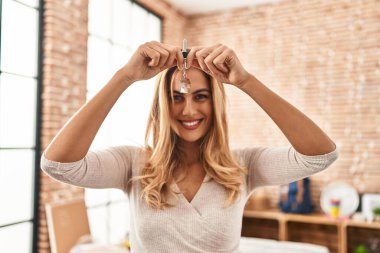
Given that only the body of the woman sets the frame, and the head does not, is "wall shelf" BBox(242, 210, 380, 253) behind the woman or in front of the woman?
behind

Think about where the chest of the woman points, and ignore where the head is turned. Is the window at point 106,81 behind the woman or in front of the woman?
behind

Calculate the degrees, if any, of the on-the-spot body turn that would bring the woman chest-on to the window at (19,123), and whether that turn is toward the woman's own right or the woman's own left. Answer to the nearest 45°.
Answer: approximately 135° to the woman's own right

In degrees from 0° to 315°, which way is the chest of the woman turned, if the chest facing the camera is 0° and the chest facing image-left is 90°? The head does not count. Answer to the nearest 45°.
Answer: approximately 0°

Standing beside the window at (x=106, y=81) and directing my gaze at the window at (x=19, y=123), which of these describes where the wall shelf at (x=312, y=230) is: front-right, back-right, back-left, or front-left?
back-left

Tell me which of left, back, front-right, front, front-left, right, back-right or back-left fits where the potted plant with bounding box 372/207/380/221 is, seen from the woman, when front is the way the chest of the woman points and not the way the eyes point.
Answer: back-left
